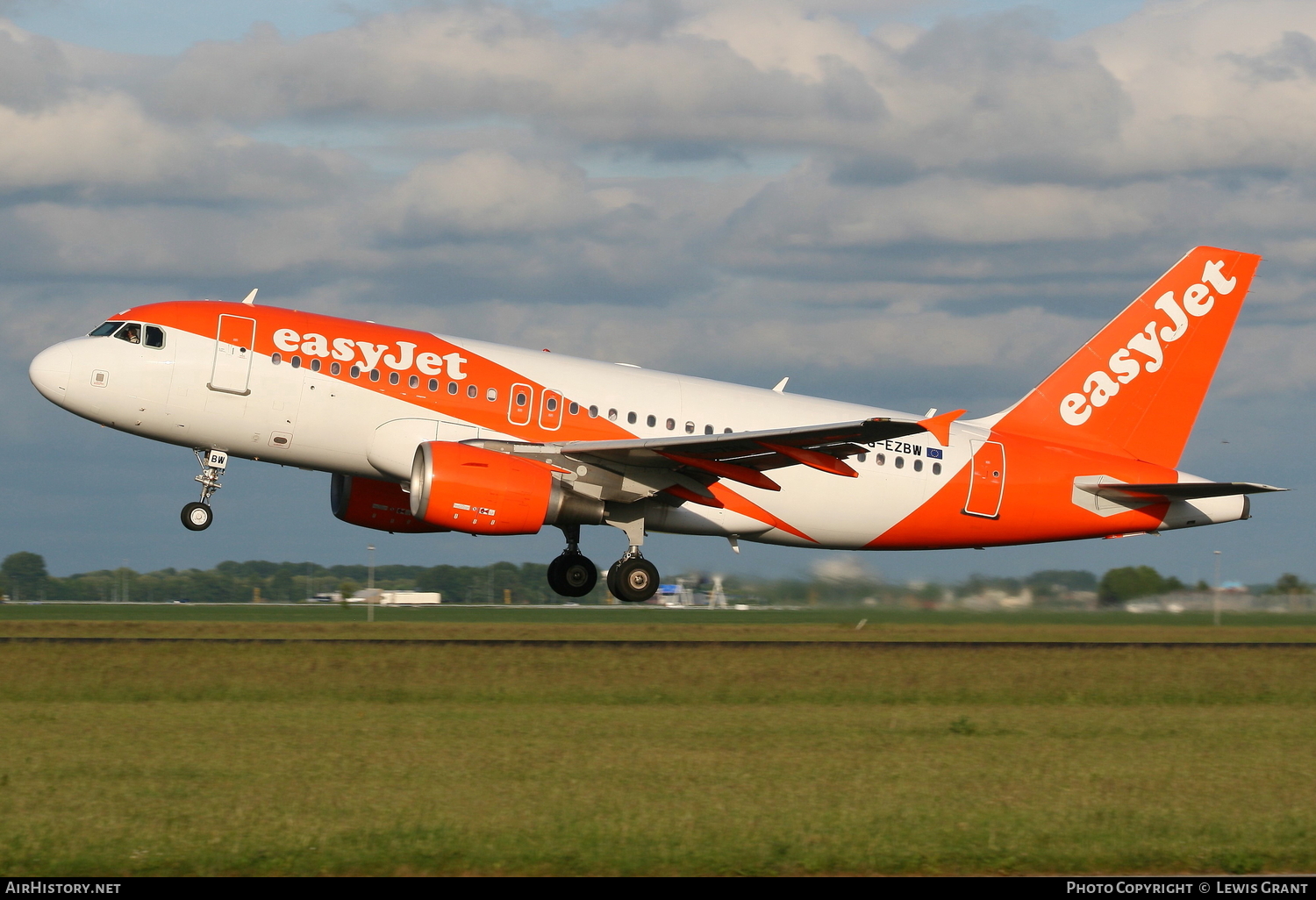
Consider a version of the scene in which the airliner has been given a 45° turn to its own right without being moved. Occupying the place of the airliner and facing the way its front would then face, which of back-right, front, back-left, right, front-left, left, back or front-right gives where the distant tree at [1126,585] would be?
right

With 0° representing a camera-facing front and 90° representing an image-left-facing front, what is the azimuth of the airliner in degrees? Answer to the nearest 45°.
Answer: approximately 90°
